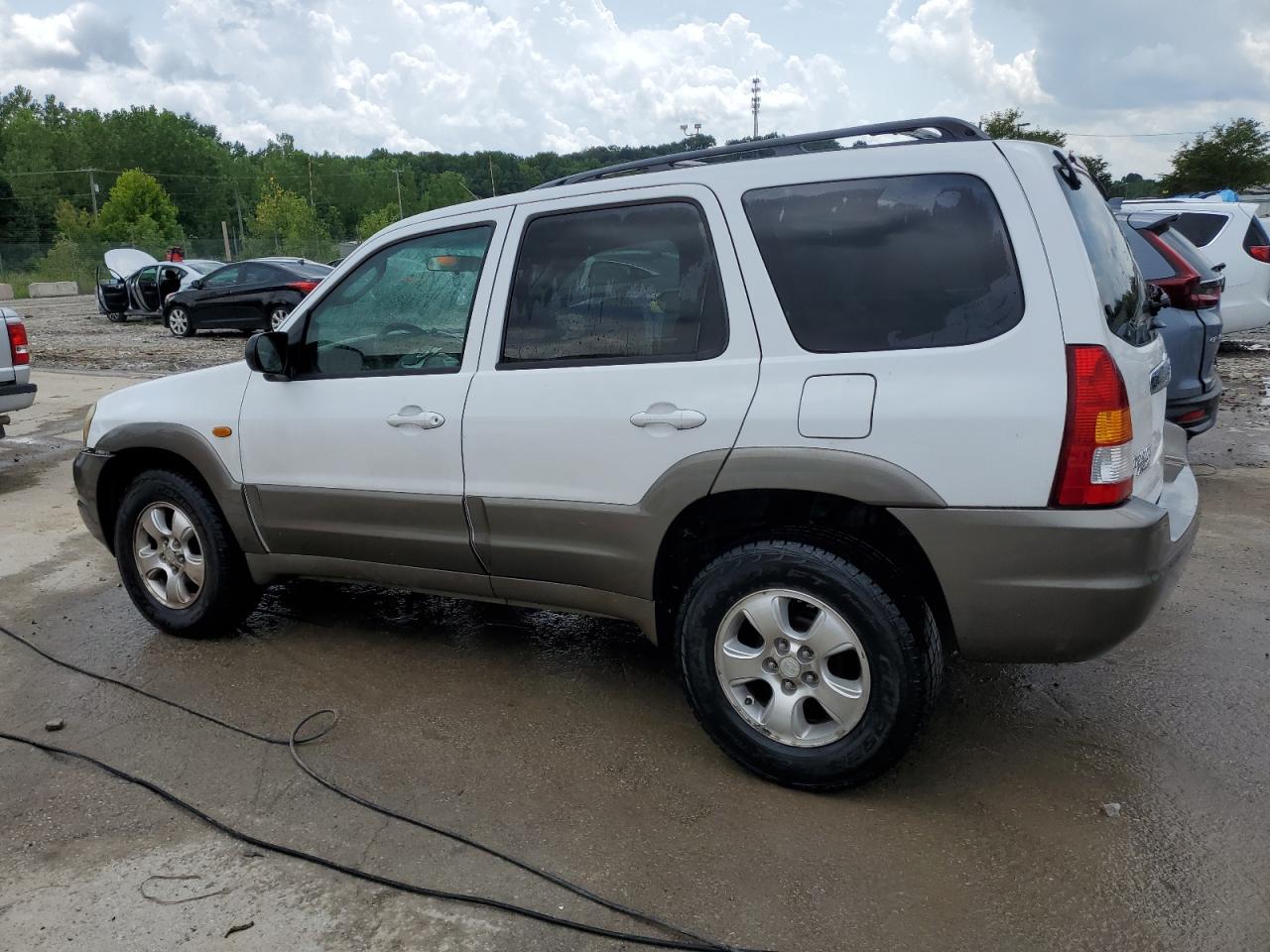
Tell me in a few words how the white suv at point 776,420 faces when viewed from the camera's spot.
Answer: facing away from the viewer and to the left of the viewer

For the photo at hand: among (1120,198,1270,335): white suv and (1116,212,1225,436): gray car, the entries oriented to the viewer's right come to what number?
0

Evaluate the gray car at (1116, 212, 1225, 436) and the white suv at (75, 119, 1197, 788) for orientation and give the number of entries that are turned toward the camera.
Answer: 0

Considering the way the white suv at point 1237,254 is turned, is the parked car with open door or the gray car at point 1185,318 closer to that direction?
the parked car with open door

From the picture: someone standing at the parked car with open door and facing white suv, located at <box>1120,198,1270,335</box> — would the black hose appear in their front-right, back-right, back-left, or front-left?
front-right

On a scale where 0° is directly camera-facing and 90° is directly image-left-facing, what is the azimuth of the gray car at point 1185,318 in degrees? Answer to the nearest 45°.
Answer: approximately 135°

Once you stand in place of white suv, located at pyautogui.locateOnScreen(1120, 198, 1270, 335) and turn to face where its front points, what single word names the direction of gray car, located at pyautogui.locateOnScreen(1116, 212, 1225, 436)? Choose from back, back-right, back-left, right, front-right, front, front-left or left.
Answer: back-left

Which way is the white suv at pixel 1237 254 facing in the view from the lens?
facing away from the viewer and to the left of the viewer

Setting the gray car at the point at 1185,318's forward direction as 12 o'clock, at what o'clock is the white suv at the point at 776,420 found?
The white suv is roughly at 8 o'clock from the gray car.

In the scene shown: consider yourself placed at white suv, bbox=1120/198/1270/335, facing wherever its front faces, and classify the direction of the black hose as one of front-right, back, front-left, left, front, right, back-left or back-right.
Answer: back-left

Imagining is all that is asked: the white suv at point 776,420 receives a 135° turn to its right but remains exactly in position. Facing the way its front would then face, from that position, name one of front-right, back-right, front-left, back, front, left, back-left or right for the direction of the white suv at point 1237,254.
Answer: front-left

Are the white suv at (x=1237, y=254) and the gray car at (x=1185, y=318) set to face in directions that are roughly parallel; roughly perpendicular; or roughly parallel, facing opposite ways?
roughly parallel

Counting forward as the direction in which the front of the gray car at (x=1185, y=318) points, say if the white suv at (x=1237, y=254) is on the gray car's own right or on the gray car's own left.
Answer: on the gray car's own right
